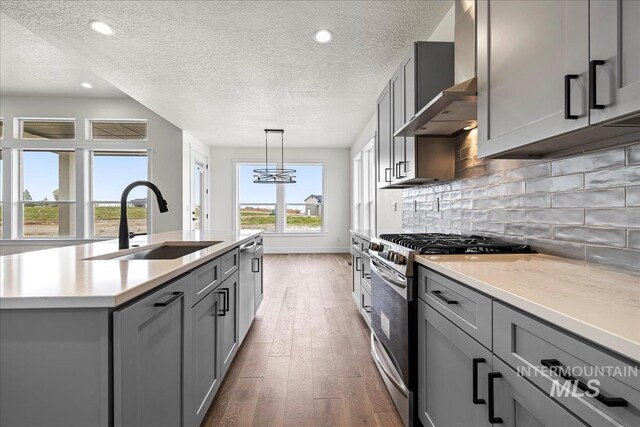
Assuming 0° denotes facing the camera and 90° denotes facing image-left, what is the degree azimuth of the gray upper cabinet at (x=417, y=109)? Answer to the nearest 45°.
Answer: approximately 90°

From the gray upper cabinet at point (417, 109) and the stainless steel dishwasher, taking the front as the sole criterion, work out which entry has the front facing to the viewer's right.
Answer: the stainless steel dishwasher

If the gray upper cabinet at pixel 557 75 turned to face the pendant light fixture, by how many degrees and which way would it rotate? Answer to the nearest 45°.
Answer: approximately 90° to its right

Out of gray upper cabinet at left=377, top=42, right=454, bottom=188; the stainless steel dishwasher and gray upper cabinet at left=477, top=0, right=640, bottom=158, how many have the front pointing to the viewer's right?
1

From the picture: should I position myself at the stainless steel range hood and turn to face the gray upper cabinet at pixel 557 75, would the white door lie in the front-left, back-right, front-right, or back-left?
back-right

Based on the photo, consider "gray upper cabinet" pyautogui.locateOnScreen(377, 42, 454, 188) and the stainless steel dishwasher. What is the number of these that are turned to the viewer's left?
1

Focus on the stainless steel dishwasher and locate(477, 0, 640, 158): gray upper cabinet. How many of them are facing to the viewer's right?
1

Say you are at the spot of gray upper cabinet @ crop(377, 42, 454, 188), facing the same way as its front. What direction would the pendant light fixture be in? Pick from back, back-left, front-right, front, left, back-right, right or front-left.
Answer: front-right

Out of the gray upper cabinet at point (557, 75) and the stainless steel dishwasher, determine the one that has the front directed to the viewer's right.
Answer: the stainless steel dishwasher

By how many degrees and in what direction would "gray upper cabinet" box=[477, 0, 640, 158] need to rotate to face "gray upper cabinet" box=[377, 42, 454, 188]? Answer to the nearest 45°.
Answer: approximately 90° to its right

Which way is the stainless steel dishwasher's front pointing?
to the viewer's right

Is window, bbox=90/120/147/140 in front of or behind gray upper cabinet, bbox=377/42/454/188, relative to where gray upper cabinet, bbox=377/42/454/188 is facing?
in front
